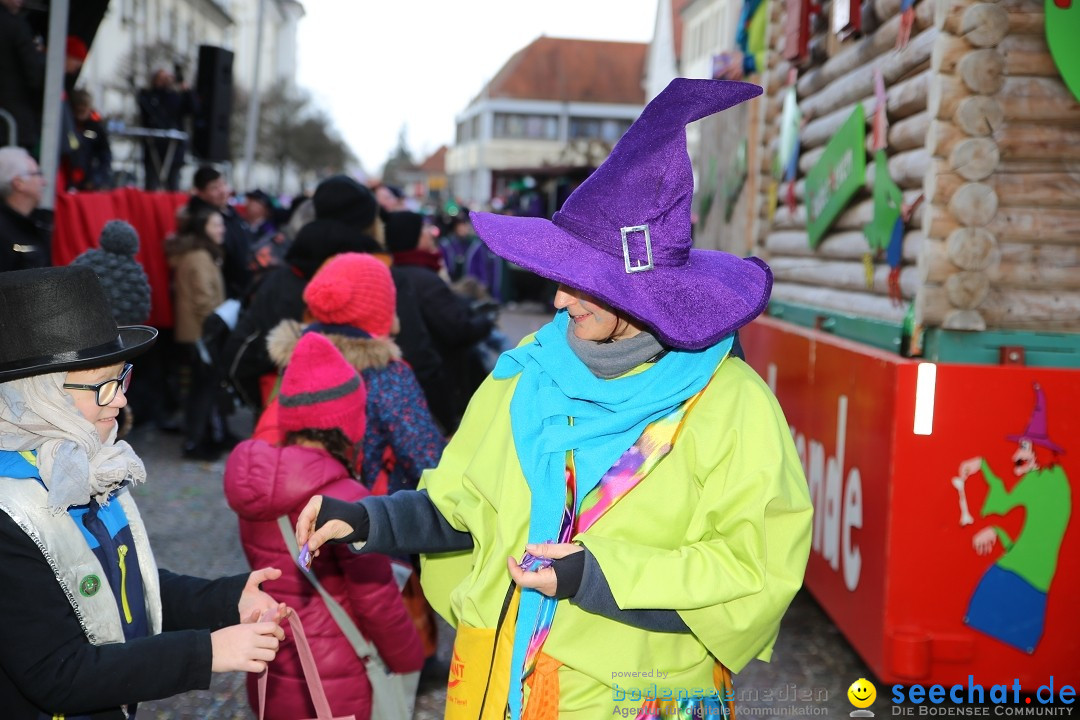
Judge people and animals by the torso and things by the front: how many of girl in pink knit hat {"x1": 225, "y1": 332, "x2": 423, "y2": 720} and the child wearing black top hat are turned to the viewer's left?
0

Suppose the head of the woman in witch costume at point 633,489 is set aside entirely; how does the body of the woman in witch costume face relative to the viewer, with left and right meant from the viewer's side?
facing the viewer and to the left of the viewer

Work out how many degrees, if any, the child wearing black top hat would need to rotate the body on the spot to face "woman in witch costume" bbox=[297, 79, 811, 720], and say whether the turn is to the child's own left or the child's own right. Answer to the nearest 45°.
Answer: approximately 45° to the child's own left

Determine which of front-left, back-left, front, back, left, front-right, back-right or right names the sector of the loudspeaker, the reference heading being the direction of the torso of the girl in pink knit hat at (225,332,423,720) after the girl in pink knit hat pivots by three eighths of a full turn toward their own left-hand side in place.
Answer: right

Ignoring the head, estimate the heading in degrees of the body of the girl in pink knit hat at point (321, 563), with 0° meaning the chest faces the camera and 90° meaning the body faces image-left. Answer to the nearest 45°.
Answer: approximately 225°

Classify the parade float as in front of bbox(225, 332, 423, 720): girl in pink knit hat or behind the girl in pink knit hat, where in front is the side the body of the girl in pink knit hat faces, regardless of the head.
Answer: in front

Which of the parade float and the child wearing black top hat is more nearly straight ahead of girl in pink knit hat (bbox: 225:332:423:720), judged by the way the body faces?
the parade float

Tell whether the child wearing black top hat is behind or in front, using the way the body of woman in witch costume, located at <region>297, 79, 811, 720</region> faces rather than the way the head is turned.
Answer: in front

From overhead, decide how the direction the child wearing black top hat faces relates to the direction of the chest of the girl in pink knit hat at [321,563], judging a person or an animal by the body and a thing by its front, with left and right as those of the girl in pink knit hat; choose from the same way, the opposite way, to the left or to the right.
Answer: to the right

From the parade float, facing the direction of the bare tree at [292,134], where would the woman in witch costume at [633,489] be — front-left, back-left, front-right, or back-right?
back-left
